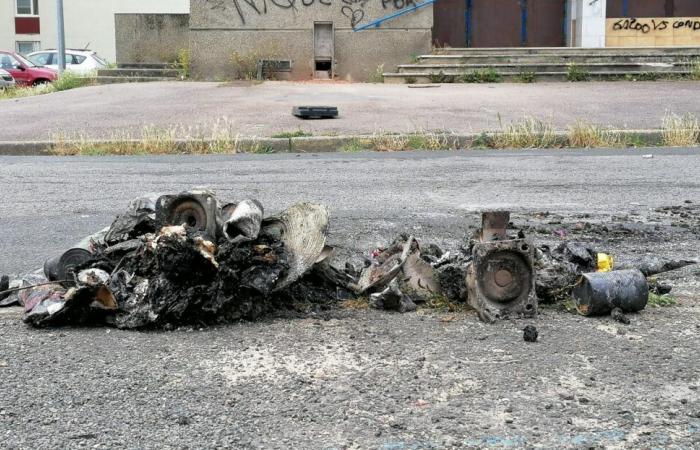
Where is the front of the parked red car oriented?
to the viewer's right

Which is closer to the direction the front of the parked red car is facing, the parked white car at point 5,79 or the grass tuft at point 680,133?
the grass tuft
